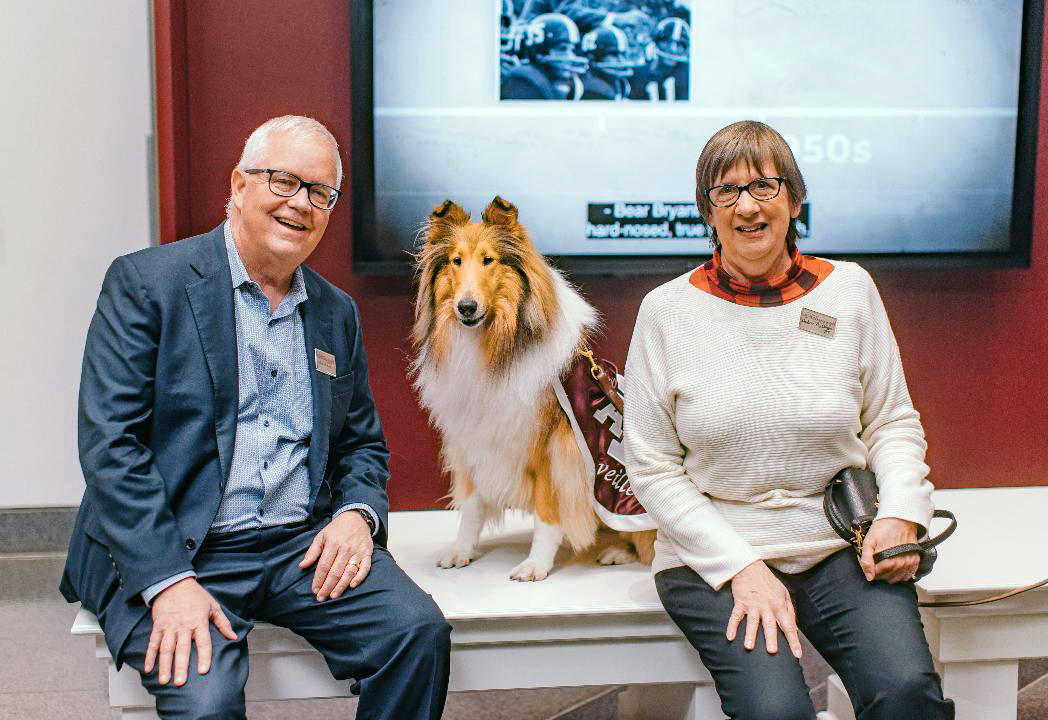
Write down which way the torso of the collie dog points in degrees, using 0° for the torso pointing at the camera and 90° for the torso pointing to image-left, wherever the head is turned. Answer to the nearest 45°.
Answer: approximately 45°

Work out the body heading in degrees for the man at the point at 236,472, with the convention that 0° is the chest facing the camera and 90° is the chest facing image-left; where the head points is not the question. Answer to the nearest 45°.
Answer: approximately 315°

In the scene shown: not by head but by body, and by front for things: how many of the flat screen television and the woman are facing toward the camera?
2

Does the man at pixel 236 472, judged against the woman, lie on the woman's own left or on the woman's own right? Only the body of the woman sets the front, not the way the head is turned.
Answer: on the woman's own right

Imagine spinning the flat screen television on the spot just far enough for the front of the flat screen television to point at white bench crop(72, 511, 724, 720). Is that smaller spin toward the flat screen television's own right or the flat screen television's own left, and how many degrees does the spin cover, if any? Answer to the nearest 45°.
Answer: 0° — it already faces it

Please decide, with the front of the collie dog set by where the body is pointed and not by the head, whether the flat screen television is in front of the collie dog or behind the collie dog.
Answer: behind

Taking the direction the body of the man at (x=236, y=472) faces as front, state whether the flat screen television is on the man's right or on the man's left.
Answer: on the man's left

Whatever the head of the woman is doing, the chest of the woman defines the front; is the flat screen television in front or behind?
behind
